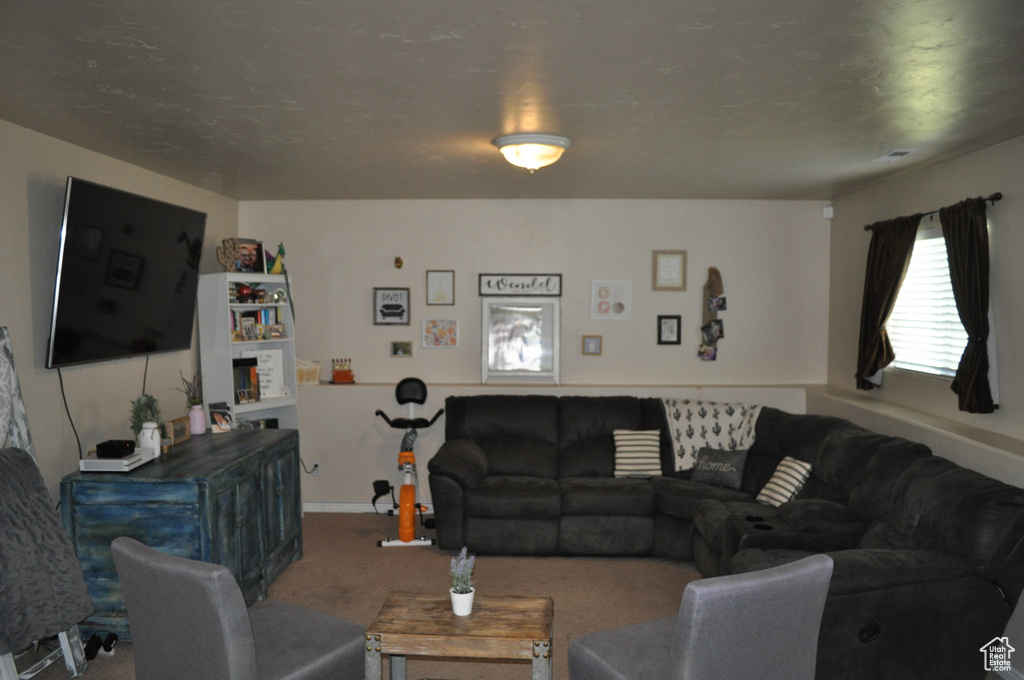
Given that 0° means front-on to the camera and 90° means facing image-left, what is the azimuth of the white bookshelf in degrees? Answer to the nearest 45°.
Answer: approximately 315°

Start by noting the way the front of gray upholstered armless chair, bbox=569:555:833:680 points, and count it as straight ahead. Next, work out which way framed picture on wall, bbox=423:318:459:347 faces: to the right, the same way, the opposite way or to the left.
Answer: the opposite way

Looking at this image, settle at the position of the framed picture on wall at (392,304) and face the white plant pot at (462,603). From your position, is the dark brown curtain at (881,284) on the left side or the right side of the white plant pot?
left

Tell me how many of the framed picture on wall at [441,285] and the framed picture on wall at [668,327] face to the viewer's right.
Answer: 0

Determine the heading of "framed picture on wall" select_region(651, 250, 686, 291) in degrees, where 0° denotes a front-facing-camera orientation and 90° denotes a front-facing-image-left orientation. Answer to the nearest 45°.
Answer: approximately 0°

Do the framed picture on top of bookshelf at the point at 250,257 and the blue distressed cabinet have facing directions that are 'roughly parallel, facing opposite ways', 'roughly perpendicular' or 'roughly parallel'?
roughly perpendicular

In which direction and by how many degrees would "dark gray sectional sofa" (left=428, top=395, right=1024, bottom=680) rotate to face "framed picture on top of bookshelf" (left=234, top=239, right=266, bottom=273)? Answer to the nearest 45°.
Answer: approximately 45° to its right

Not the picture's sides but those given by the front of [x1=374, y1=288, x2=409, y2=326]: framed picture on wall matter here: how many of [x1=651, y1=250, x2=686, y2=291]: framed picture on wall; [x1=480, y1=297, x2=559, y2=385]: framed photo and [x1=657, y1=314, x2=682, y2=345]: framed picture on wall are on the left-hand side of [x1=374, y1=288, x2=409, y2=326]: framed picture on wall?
3

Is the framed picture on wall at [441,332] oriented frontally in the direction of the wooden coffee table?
yes

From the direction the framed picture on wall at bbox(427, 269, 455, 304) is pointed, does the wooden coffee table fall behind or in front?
in front

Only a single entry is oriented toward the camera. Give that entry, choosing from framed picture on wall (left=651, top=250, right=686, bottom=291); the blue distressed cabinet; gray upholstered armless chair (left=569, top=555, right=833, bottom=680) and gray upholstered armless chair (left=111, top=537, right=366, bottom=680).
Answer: the framed picture on wall

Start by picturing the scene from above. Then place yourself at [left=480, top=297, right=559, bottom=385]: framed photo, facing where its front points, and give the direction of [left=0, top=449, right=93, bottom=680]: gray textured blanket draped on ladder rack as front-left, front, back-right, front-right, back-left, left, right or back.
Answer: front-right

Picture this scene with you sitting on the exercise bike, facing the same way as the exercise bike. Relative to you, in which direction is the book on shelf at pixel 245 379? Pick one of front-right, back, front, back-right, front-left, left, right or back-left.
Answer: right

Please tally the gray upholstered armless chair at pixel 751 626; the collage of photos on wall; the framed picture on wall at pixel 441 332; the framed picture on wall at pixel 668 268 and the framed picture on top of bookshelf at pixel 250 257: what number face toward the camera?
4

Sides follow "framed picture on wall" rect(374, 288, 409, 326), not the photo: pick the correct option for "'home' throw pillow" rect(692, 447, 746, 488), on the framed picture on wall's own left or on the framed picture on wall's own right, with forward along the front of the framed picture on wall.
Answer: on the framed picture on wall's own left
